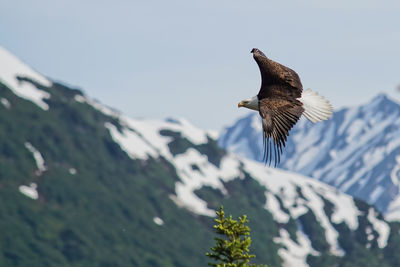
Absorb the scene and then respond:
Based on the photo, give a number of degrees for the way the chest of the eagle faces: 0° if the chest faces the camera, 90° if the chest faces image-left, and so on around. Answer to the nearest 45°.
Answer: approximately 90°
